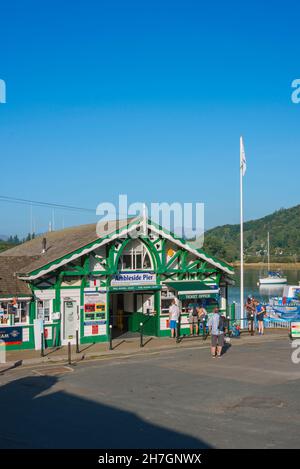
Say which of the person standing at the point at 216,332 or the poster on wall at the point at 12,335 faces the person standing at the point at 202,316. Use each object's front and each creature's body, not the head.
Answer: the person standing at the point at 216,332

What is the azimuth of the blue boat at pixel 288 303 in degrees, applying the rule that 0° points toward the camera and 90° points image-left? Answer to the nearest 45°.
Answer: approximately 90°

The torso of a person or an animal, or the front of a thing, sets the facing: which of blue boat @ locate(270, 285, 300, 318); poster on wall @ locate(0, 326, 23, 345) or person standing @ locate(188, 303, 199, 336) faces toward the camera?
the poster on wall

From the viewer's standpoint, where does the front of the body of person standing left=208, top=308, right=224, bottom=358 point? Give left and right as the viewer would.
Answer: facing away from the viewer

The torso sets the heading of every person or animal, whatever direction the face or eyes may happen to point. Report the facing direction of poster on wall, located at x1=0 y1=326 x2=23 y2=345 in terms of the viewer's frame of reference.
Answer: facing the viewer

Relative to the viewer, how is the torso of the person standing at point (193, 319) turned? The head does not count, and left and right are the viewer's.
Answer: facing away from the viewer

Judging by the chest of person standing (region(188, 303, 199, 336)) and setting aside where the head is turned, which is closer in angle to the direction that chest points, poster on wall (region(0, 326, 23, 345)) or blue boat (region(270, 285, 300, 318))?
the blue boat
